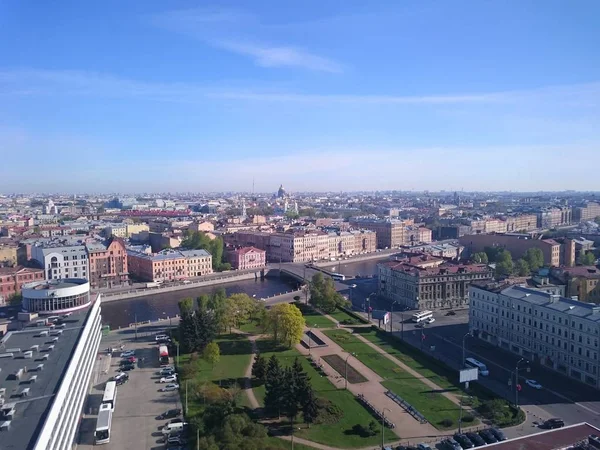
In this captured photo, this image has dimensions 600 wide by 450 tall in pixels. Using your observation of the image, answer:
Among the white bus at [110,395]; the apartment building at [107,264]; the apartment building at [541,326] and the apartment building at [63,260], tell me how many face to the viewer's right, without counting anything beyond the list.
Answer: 0

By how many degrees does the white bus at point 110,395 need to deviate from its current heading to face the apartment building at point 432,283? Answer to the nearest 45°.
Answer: approximately 135° to its left

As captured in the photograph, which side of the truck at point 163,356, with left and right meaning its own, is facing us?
front

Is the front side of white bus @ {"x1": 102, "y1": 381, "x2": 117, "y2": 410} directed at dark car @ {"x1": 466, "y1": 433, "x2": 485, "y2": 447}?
no

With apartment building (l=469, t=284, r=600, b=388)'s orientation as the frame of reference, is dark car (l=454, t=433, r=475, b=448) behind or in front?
in front

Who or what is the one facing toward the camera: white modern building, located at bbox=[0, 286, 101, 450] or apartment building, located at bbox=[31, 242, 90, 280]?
the apartment building

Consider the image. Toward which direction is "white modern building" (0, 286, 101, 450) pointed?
to the viewer's right

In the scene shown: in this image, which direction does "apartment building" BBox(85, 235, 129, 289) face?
toward the camera

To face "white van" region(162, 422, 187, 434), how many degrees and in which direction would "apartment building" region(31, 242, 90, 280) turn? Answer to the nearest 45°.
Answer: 0° — it already faces it

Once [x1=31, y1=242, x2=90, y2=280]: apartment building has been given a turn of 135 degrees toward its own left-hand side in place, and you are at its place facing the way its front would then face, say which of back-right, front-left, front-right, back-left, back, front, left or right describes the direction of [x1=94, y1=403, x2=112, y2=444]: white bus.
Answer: back-right

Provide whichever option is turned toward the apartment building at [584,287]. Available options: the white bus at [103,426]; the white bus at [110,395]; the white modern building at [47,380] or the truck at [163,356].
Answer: the white modern building

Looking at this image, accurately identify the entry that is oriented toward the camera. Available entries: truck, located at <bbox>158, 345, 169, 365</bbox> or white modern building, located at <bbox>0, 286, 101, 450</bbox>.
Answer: the truck

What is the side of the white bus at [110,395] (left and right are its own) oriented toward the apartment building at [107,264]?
back

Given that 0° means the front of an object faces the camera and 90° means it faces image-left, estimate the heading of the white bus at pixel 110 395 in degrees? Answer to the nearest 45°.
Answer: approximately 0°

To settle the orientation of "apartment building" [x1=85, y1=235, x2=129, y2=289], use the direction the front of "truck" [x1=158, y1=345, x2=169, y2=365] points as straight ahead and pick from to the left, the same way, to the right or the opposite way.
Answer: the same way

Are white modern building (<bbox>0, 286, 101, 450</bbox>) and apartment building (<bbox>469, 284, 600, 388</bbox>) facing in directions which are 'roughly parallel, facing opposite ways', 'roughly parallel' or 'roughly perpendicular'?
roughly parallel, facing opposite ways

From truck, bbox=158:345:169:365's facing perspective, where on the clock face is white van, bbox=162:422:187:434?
The white van is roughly at 12 o'clock from the truck.

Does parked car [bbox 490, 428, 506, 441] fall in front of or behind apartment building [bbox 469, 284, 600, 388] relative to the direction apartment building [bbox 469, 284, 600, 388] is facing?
in front

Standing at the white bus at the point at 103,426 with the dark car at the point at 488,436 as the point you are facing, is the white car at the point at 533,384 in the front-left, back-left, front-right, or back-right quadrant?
front-left
